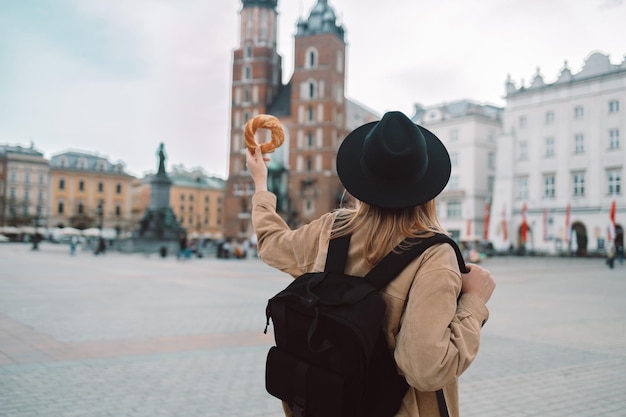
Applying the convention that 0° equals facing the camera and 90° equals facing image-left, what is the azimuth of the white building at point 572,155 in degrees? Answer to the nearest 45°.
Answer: approximately 45°
